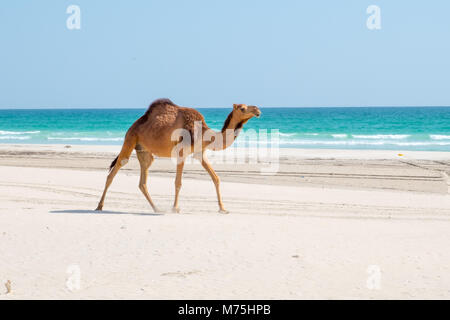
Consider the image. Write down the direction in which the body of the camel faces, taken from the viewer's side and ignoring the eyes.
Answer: to the viewer's right
